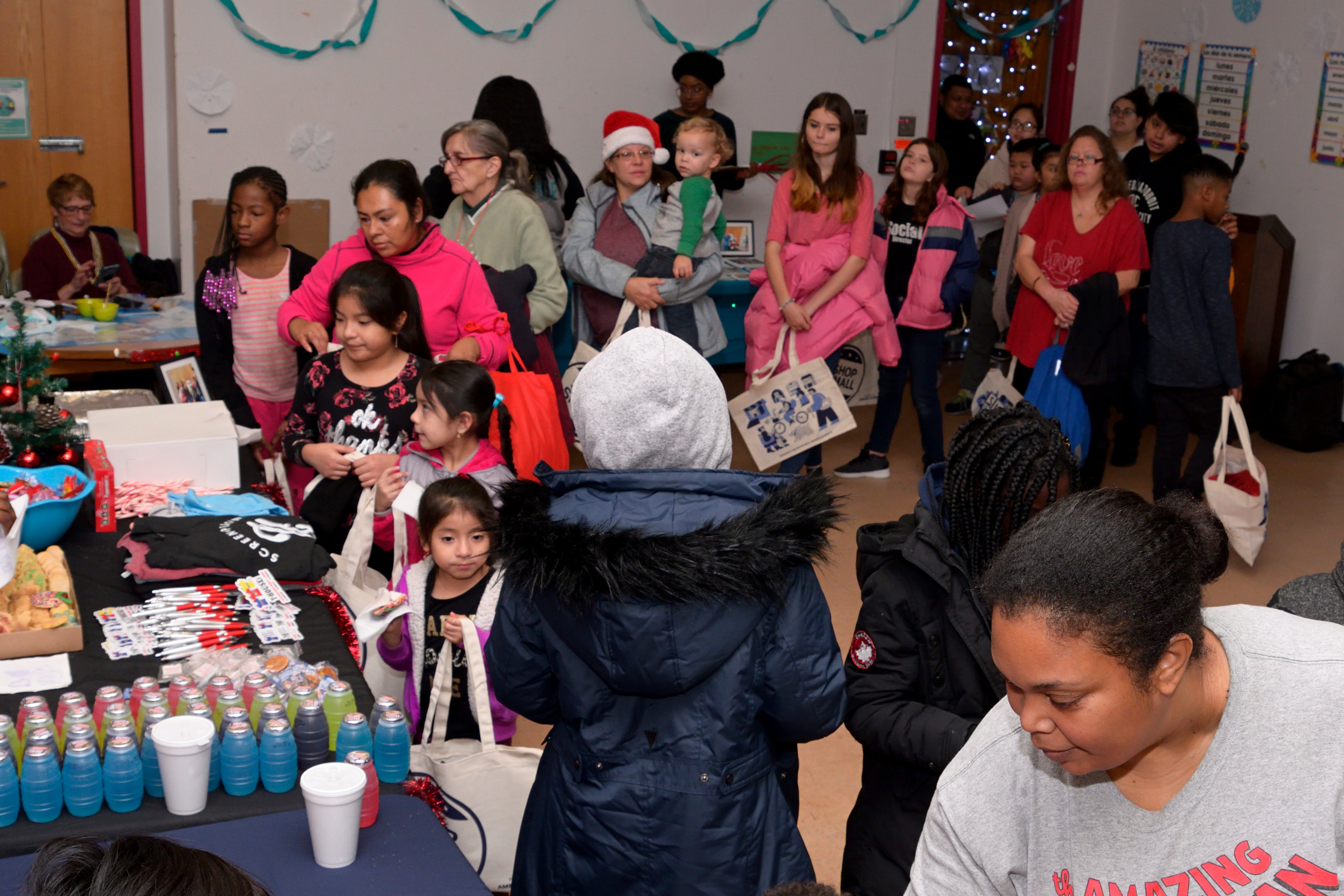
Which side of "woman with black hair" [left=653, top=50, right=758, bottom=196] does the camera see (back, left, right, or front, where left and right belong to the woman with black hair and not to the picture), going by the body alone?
front

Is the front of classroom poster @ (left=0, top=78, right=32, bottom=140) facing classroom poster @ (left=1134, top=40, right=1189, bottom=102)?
no

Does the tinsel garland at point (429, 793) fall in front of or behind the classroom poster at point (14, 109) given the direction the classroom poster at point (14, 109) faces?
in front

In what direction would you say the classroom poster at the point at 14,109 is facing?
toward the camera

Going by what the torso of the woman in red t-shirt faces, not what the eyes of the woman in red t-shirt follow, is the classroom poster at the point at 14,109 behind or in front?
in front

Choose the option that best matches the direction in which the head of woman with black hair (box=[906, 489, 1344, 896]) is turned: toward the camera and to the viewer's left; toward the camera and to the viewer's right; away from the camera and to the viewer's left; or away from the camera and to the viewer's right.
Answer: toward the camera and to the viewer's left

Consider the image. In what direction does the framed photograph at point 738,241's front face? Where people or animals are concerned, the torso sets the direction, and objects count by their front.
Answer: toward the camera

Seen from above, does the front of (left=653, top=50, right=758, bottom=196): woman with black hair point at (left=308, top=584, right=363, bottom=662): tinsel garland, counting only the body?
yes

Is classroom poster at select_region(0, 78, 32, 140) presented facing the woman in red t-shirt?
no

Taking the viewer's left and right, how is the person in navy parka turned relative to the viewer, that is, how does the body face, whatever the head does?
facing away from the viewer

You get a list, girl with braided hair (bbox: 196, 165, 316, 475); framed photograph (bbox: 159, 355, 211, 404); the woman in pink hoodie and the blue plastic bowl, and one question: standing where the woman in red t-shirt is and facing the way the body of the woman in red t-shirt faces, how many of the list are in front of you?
4

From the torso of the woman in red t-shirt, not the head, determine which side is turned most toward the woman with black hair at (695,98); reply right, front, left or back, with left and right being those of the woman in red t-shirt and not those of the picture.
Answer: right

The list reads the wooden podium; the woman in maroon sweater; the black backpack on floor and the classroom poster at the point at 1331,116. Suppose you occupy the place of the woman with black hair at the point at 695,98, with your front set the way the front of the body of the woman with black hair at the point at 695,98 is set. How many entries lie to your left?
3

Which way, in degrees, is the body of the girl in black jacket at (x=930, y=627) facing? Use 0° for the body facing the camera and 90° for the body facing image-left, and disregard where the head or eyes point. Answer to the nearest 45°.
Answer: approximately 270°

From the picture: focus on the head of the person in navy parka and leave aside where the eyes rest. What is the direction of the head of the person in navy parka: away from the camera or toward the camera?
away from the camera

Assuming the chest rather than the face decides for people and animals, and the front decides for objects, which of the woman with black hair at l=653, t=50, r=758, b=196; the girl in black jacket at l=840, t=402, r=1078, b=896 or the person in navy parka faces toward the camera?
the woman with black hair
